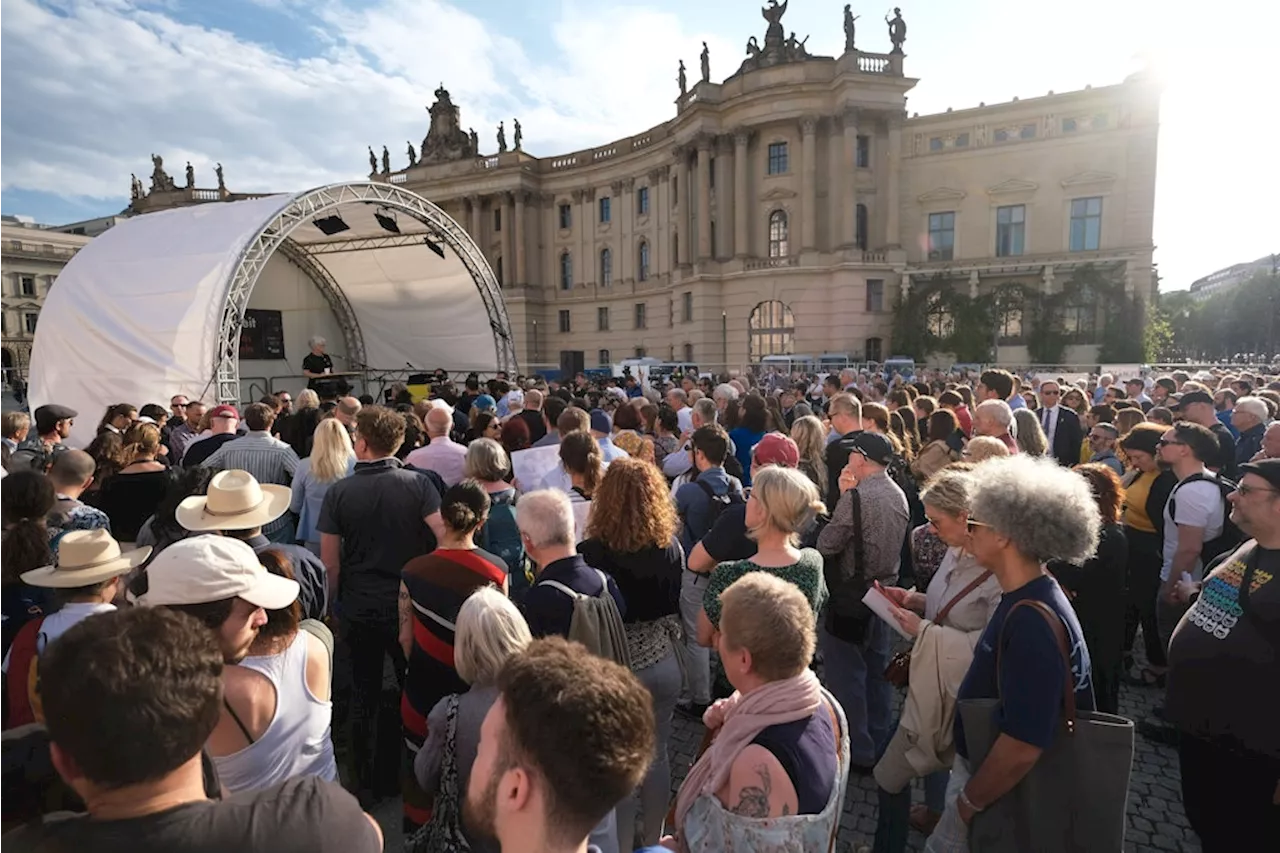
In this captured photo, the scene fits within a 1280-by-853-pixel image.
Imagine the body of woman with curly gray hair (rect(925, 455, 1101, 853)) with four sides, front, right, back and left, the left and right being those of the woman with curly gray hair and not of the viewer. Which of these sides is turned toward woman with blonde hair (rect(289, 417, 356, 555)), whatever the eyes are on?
front

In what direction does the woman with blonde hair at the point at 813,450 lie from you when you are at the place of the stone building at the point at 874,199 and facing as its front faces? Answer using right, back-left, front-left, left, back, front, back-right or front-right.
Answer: front-left

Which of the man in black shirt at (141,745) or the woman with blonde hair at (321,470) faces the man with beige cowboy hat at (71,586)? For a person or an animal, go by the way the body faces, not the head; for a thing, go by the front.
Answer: the man in black shirt

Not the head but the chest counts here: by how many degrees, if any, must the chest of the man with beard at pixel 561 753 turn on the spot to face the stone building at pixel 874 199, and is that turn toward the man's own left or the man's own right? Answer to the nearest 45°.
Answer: approximately 90° to the man's own right

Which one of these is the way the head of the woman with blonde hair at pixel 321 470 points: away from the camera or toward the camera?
away from the camera

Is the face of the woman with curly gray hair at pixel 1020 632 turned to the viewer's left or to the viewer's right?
to the viewer's left

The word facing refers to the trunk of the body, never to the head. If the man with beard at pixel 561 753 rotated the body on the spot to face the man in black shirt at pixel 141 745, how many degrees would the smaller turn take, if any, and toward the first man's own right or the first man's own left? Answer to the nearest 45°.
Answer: approximately 45° to the first man's own left

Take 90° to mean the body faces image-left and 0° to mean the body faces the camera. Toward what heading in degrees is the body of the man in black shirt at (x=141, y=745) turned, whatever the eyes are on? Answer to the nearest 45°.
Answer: approximately 180°

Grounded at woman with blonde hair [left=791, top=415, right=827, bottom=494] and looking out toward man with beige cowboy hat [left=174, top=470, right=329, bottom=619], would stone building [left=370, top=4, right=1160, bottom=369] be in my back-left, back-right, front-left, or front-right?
back-right

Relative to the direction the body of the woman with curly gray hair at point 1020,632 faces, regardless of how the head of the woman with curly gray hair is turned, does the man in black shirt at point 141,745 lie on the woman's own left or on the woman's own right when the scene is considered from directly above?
on the woman's own left

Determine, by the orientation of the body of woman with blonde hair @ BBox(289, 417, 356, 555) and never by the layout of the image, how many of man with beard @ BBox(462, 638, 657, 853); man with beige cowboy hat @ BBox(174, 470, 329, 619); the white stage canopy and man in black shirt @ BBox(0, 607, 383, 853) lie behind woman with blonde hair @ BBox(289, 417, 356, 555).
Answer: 3

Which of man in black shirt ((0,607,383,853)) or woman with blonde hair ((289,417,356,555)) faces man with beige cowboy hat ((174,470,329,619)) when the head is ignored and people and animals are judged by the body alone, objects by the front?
the man in black shirt

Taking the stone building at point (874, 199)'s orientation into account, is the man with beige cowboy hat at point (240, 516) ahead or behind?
ahead

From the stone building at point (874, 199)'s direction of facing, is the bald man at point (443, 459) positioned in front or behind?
in front

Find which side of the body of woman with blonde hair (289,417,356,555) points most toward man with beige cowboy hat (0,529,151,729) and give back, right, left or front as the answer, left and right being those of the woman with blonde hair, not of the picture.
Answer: back

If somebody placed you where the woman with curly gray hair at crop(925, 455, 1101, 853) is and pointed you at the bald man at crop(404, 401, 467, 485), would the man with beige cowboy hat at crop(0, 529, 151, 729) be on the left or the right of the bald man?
left
